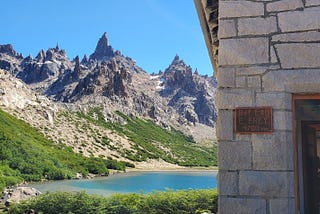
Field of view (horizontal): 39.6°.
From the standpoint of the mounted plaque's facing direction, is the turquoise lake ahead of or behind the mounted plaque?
behind

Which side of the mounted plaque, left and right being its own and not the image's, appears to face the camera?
front
